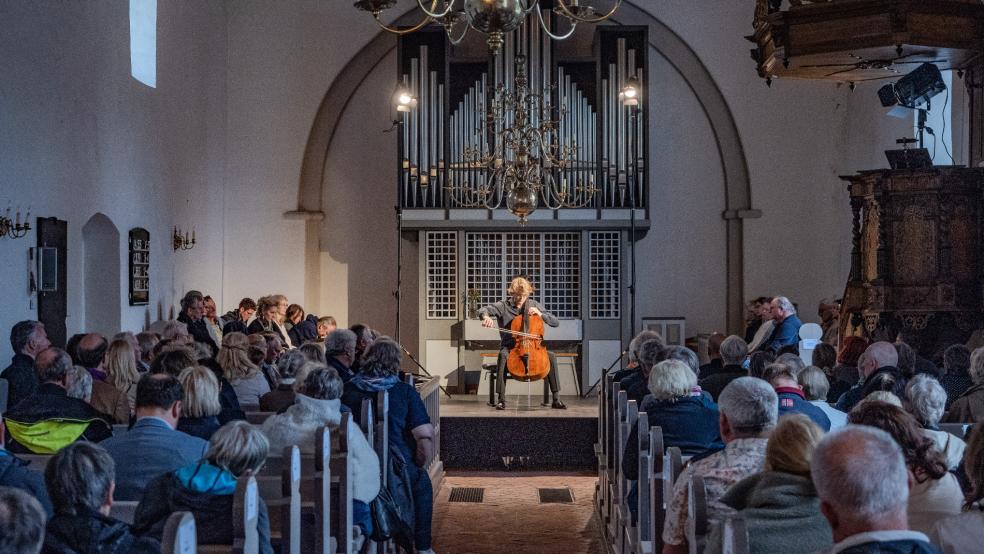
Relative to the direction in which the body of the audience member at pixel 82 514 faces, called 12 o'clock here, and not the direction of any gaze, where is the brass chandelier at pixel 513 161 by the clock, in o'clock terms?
The brass chandelier is roughly at 1 o'clock from the audience member.

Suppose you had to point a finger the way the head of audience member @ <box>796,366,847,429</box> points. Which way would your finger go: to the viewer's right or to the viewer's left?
to the viewer's left

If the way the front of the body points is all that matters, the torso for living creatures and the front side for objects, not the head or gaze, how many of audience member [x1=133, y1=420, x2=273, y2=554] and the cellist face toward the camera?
1

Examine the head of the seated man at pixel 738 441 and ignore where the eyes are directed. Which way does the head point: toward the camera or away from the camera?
away from the camera

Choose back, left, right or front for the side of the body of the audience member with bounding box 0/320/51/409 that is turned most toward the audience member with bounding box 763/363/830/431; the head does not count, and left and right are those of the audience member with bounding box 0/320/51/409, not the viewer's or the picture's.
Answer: right

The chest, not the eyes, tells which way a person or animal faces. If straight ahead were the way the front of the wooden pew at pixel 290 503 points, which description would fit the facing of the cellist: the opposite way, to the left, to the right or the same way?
the opposite way

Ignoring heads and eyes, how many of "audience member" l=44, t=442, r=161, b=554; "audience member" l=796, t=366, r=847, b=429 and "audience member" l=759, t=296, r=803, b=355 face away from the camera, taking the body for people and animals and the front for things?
2

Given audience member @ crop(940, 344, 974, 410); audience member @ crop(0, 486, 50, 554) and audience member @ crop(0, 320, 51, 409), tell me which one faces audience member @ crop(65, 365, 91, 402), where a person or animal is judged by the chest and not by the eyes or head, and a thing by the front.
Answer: audience member @ crop(0, 486, 50, 554)

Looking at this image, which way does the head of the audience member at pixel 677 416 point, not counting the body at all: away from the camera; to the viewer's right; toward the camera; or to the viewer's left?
away from the camera

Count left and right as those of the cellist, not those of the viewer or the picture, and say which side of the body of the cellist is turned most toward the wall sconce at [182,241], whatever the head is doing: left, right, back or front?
right

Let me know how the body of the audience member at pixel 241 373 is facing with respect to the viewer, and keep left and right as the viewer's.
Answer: facing away from the viewer

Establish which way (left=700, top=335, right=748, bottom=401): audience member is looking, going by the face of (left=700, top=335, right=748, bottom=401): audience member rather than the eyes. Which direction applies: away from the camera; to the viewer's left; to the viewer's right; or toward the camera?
away from the camera

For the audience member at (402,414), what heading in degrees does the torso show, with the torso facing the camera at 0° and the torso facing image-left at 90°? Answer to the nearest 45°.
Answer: approximately 180°

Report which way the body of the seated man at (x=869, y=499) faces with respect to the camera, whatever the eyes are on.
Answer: away from the camera

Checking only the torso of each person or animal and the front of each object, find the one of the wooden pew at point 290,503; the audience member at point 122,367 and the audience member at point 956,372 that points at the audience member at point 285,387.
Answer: the wooden pew

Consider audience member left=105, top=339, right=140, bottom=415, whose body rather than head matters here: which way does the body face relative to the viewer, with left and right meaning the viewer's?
facing away from the viewer

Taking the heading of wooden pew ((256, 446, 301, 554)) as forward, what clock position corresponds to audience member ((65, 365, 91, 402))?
The audience member is roughly at 11 o'clock from the wooden pew.
